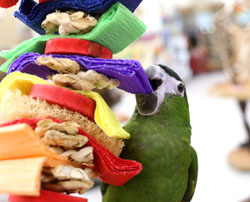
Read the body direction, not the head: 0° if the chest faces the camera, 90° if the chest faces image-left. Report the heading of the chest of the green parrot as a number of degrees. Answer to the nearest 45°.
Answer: approximately 45°
